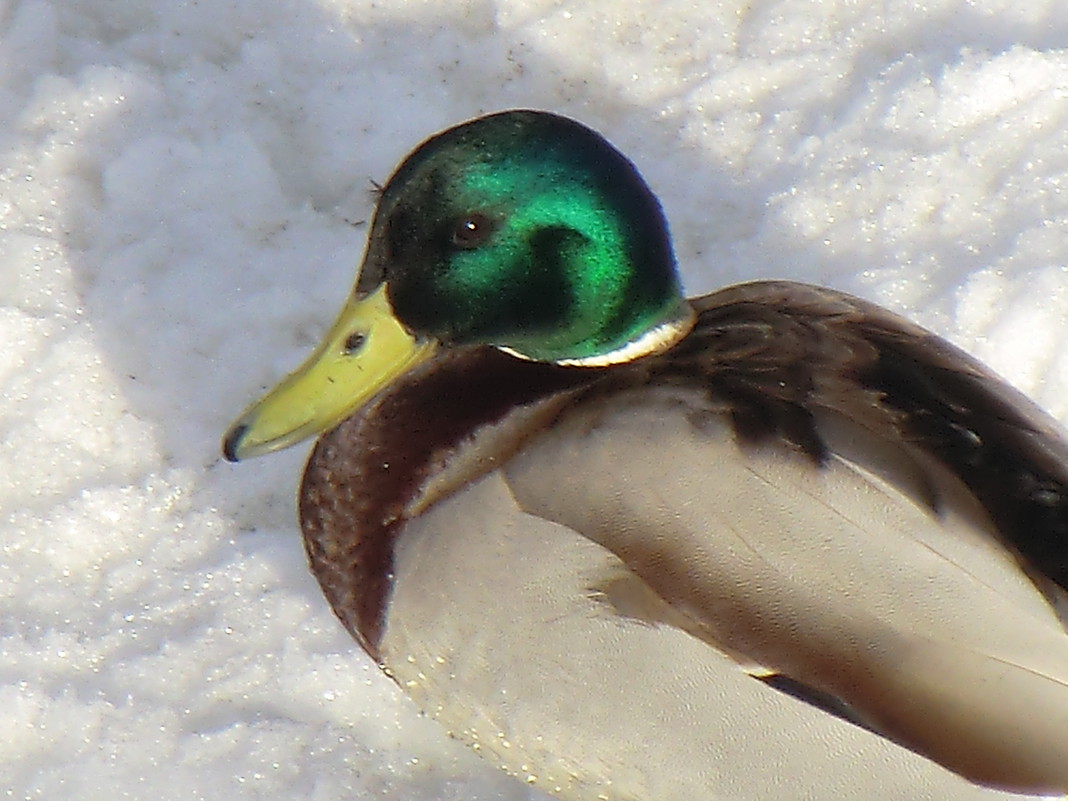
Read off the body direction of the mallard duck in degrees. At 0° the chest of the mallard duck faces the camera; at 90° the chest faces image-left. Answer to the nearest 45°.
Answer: approximately 90°
